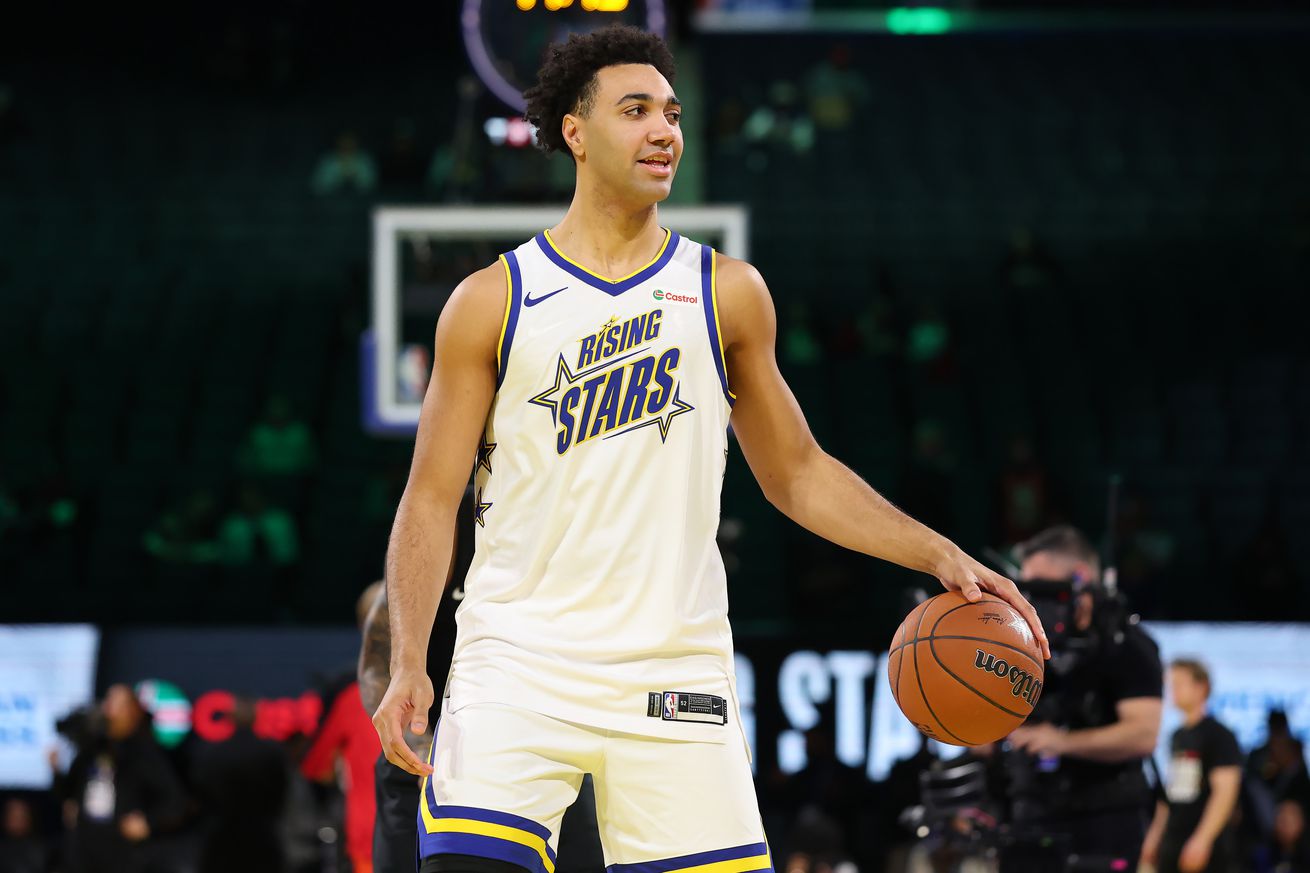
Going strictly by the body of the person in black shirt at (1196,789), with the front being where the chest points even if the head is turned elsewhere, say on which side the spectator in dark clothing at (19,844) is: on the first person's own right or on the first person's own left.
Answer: on the first person's own right

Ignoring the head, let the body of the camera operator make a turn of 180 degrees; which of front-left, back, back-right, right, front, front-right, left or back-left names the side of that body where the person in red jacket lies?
back-left
